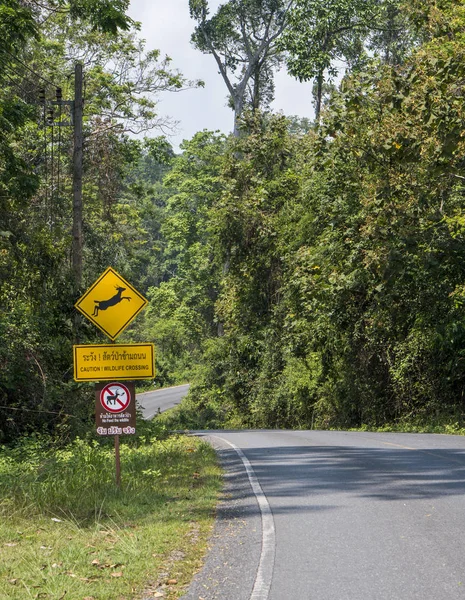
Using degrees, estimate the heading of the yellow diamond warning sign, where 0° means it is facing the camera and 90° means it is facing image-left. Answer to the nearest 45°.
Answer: approximately 0°
